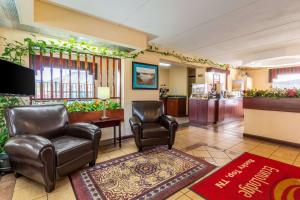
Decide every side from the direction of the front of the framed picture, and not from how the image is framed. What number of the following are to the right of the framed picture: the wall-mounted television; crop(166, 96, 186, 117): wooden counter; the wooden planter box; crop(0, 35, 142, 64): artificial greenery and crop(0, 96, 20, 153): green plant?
4

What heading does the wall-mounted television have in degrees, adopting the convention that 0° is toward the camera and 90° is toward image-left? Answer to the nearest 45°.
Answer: approximately 315°

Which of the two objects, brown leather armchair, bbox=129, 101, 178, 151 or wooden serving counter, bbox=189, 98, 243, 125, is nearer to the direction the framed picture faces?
the brown leather armchair

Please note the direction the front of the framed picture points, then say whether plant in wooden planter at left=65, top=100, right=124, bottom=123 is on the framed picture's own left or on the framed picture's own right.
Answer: on the framed picture's own right

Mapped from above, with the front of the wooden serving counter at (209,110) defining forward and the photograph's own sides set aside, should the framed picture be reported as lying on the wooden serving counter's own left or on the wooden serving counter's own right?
on the wooden serving counter's own right
